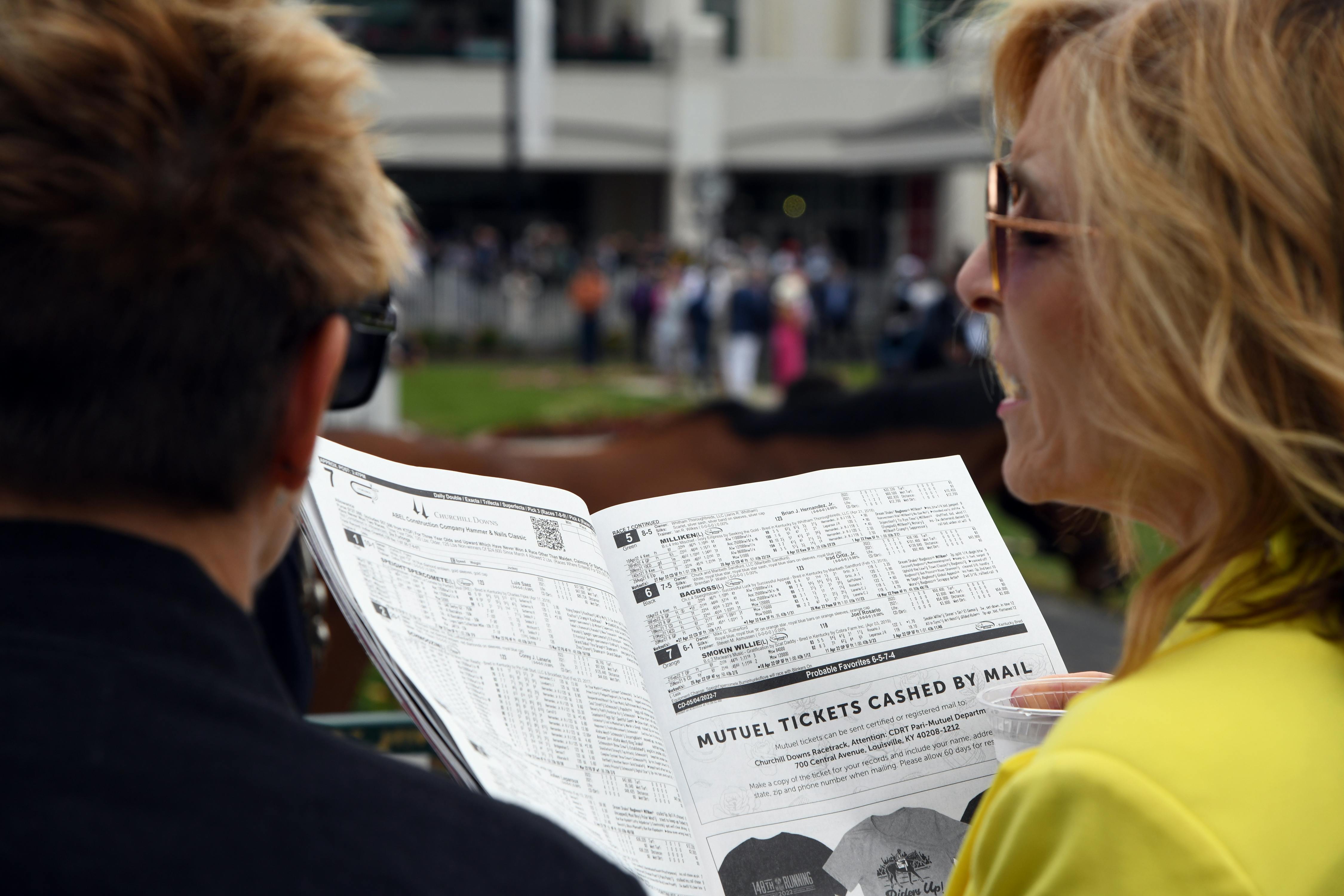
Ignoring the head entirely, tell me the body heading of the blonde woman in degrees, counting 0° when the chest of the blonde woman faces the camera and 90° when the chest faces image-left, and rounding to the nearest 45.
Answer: approximately 135°

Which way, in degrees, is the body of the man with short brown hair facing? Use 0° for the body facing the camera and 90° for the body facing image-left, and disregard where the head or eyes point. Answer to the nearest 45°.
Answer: approximately 225°

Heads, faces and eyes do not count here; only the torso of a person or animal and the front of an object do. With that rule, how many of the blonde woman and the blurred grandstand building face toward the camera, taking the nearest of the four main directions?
1

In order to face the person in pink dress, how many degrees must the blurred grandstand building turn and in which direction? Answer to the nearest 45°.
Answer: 0° — it already faces them

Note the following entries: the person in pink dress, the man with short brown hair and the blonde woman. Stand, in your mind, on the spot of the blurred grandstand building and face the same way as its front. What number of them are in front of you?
3

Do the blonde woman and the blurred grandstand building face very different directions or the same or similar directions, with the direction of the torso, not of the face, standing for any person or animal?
very different directions

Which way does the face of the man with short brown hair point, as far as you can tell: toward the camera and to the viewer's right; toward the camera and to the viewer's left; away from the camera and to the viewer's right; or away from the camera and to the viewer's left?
away from the camera and to the viewer's right

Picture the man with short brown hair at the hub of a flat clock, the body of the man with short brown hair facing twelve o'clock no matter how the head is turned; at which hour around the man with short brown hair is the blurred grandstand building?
The blurred grandstand building is roughly at 11 o'clock from the man with short brown hair.
